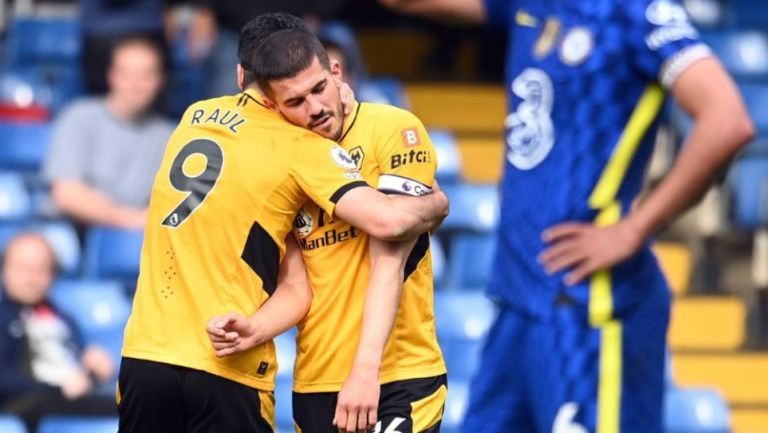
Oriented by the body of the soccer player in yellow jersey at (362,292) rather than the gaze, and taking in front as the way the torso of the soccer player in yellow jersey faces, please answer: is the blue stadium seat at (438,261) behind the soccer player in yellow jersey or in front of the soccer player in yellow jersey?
behind

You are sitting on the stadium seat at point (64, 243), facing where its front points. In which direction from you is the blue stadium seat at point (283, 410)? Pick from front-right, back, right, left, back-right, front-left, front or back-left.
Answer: front-left

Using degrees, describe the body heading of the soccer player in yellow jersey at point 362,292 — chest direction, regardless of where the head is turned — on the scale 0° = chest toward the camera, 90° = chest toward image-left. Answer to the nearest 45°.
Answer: approximately 45°

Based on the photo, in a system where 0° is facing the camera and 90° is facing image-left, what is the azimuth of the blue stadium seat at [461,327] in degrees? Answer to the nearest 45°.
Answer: approximately 0°

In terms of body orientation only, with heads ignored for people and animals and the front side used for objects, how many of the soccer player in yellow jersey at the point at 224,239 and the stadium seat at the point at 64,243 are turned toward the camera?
1

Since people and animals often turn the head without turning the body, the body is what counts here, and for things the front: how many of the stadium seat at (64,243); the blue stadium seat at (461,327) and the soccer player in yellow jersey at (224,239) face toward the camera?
2

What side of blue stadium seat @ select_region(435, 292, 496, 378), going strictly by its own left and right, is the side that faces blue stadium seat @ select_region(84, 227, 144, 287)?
right

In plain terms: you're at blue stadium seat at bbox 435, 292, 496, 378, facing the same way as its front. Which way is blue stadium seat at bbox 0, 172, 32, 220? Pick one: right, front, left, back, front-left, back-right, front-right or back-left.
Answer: right
